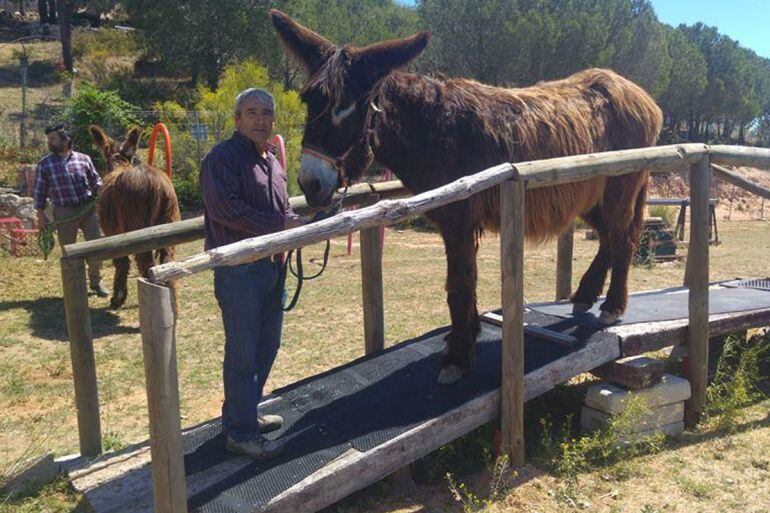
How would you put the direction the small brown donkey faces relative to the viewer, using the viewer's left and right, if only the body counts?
facing away from the viewer and to the left of the viewer

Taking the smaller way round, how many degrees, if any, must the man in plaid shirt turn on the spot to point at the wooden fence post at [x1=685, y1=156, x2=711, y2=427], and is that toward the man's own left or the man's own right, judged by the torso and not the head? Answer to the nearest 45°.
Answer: approximately 45° to the man's own left

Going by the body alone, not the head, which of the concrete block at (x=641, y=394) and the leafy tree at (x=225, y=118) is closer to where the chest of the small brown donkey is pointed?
the leafy tree

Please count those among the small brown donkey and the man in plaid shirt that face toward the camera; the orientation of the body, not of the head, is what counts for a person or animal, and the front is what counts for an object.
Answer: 1

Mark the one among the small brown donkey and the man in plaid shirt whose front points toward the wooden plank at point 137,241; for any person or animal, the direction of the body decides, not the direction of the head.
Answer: the man in plaid shirt

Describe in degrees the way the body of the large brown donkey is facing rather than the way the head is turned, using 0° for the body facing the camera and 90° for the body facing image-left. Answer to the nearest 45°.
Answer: approximately 45°

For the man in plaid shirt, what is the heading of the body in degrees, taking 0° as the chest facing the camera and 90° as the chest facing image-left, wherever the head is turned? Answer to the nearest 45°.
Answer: approximately 0°

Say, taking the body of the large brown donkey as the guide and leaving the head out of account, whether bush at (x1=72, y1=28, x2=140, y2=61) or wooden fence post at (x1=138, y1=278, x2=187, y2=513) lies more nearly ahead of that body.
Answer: the wooden fence post
